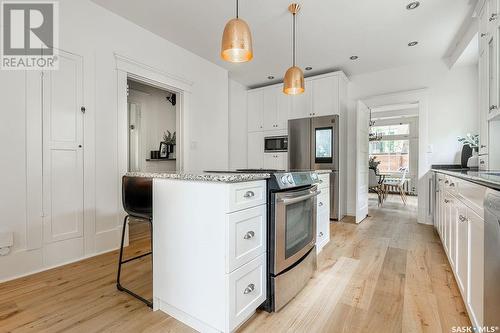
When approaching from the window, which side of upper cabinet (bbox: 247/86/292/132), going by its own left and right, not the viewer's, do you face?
back

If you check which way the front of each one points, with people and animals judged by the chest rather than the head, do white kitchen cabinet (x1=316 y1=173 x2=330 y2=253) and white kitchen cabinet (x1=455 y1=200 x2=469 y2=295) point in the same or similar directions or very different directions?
very different directions

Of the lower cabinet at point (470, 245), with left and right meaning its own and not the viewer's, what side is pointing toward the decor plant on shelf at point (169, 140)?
front

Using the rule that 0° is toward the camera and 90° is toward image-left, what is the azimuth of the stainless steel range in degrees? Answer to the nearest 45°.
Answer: approximately 315°

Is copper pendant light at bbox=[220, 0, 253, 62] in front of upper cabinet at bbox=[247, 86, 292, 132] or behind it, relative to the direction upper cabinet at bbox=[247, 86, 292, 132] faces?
in front

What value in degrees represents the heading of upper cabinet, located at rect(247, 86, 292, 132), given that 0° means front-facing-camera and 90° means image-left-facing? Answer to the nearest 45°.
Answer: approximately 45°

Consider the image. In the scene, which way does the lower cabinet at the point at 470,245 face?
to the viewer's left

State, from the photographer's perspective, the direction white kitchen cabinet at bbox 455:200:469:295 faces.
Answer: facing to the left of the viewer

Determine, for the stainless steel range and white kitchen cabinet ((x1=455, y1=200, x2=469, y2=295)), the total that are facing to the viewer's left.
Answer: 1

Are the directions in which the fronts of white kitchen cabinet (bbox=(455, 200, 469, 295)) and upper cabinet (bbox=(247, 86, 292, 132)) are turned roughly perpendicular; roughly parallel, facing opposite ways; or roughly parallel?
roughly perpendicular

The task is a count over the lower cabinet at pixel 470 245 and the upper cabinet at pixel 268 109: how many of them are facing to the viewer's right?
0

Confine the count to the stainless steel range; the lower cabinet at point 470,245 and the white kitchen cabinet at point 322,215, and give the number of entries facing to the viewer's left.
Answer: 1
